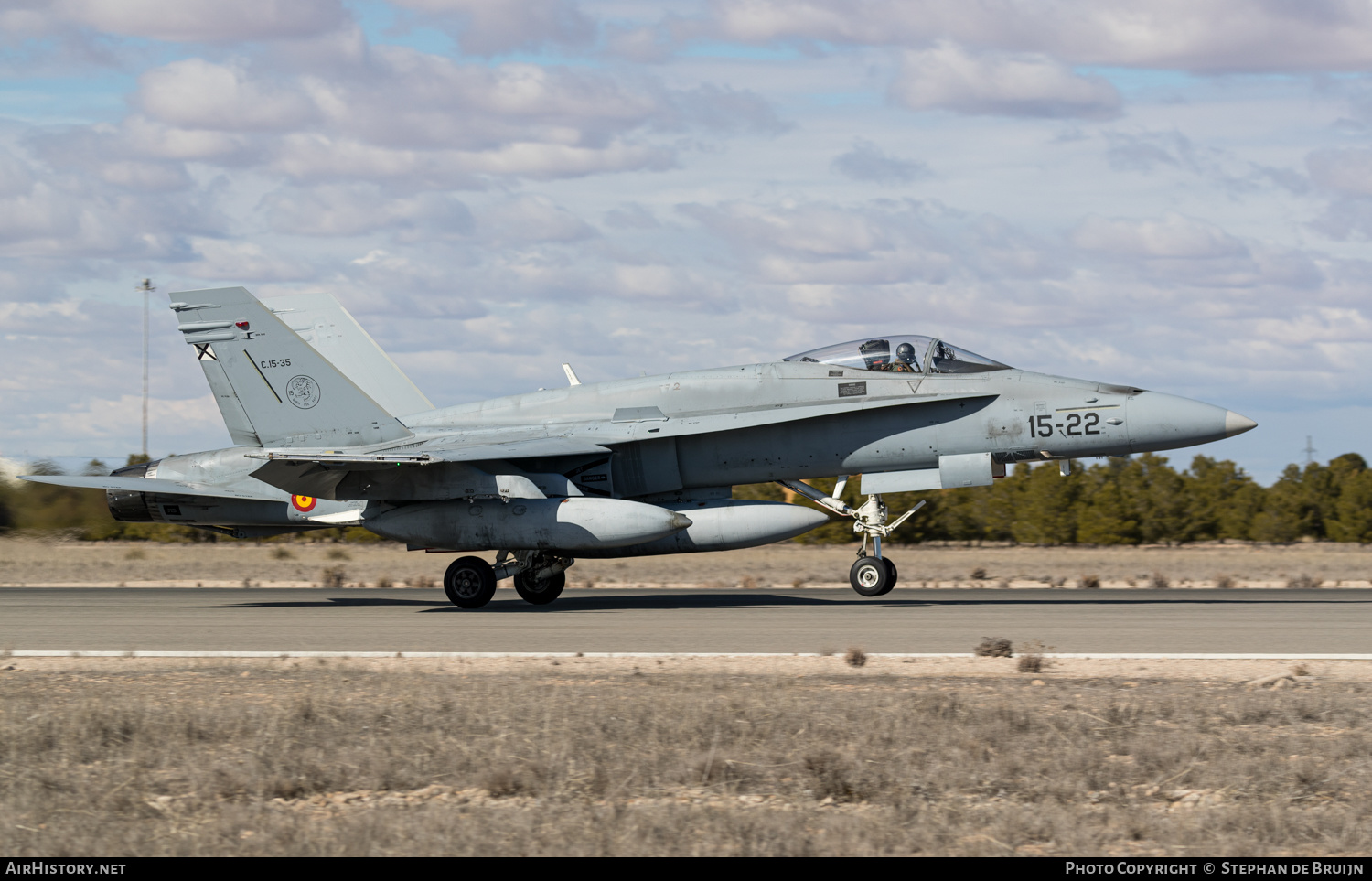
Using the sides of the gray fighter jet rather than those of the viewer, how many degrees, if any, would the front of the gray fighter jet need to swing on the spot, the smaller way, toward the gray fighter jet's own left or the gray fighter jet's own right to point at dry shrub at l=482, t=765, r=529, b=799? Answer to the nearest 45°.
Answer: approximately 90° to the gray fighter jet's own right

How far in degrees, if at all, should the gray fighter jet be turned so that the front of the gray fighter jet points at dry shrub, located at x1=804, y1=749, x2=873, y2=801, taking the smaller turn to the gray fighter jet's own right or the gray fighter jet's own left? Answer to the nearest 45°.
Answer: approximately 90° to the gray fighter jet's own right

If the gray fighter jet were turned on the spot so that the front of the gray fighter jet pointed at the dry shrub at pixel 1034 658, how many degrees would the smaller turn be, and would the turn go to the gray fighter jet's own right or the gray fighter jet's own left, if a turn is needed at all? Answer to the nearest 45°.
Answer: approximately 45° to the gray fighter jet's own right

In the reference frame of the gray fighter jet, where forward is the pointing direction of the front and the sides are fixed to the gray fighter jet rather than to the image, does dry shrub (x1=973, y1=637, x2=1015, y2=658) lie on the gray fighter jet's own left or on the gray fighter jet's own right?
on the gray fighter jet's own right

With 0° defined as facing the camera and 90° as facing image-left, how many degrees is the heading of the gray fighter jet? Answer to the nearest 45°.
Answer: approximately 270°
